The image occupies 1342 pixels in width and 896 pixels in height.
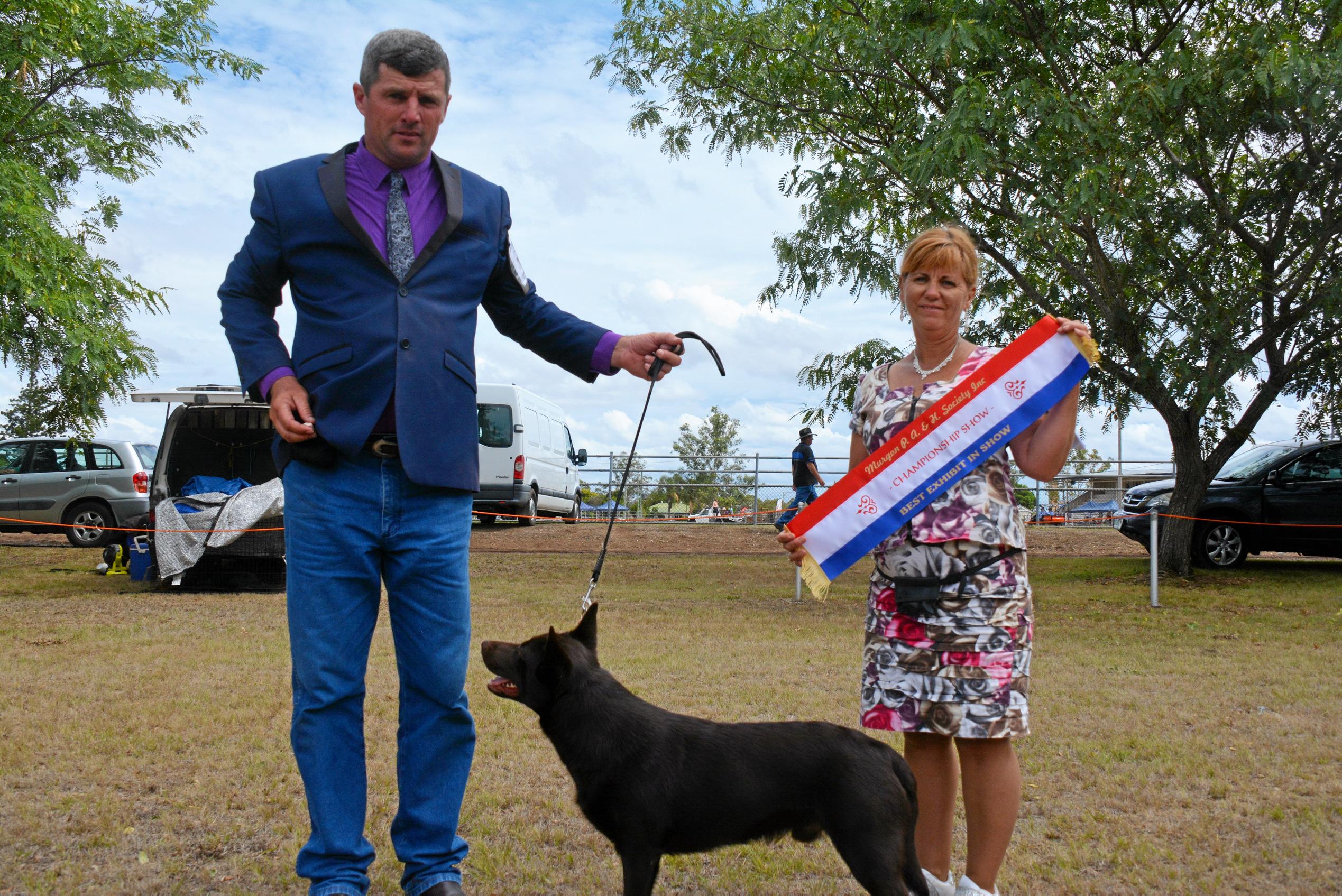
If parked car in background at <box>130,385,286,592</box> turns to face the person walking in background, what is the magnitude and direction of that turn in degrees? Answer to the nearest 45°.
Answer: approximately 90° to its right

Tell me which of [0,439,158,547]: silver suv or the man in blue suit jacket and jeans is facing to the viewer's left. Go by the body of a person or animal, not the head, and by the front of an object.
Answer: the silver suv

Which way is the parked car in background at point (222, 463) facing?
away from the camera

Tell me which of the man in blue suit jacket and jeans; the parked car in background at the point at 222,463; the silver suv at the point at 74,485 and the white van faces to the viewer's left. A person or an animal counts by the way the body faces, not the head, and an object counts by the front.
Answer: the silver suv

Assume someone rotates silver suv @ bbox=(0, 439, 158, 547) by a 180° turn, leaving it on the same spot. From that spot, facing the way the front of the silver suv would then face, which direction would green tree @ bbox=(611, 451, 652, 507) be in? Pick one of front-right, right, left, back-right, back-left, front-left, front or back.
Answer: left

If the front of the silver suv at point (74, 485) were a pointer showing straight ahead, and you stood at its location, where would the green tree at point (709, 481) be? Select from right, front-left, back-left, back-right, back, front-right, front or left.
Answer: right

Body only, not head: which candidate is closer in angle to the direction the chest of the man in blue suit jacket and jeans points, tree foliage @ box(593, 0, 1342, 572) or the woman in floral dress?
the woman in floral dress

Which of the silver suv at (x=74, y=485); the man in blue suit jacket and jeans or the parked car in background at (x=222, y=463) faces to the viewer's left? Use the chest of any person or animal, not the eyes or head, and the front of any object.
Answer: the silver suv

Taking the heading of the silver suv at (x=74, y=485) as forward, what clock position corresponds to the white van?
The white van is roughly at 6 o'clock from the silver suv.

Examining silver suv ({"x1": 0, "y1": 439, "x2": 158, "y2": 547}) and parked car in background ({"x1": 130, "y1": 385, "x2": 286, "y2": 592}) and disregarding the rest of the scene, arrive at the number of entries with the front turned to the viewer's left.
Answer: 1

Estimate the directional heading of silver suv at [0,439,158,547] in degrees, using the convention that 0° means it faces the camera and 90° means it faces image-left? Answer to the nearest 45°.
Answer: approximately 90°
